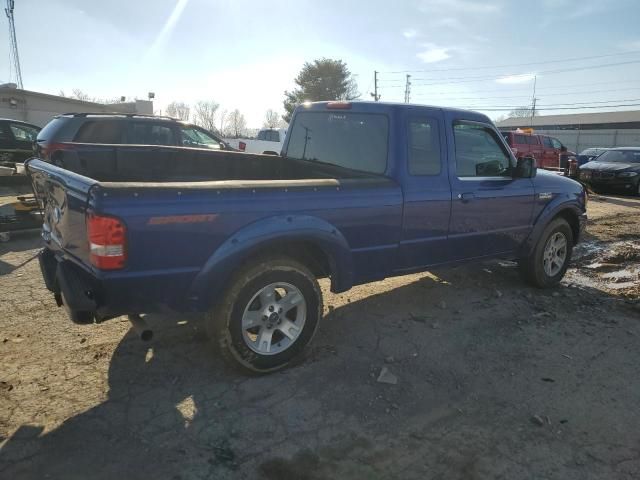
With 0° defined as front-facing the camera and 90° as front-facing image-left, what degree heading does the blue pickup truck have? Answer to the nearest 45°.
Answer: approximately 225°

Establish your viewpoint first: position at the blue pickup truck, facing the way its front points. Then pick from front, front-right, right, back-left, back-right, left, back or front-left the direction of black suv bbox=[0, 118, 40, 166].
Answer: left

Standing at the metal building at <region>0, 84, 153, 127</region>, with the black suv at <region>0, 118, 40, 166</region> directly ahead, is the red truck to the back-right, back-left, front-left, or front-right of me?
front-left

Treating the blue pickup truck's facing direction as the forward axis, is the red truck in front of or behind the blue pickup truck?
in front

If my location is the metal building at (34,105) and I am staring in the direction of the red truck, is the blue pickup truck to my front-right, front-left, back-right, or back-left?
front-right

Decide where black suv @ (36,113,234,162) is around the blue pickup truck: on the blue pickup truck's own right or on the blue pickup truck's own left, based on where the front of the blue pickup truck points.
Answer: on the blue pickup truck's own left

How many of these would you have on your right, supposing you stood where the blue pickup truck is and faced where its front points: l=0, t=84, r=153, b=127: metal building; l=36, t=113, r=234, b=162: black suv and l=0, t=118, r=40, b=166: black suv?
0

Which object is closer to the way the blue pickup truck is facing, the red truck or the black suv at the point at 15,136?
the red truck

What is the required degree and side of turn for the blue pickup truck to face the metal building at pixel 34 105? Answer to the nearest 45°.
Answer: approximately 90° to its left
